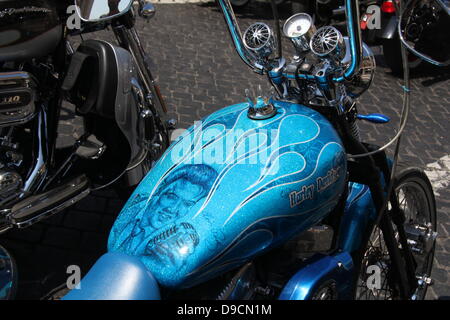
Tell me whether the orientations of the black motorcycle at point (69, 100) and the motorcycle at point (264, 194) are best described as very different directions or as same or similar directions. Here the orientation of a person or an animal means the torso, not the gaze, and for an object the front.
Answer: same or similar directions

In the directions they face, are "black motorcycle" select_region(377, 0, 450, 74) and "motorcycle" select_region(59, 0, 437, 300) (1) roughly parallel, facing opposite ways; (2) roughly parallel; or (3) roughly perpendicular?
roughly parallel

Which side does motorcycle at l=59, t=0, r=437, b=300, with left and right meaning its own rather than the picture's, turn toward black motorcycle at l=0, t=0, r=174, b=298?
left

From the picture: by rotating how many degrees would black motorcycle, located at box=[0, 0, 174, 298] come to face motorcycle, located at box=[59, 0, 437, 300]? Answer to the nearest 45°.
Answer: approximately 135° to its right

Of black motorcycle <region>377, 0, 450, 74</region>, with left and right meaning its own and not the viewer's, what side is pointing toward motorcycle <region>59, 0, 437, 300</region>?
back

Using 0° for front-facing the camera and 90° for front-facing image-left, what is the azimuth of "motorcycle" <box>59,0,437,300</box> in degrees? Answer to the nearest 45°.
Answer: approximately 225°

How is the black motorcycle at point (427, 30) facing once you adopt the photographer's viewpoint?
facing away from the viewer and to the right of the viewer
